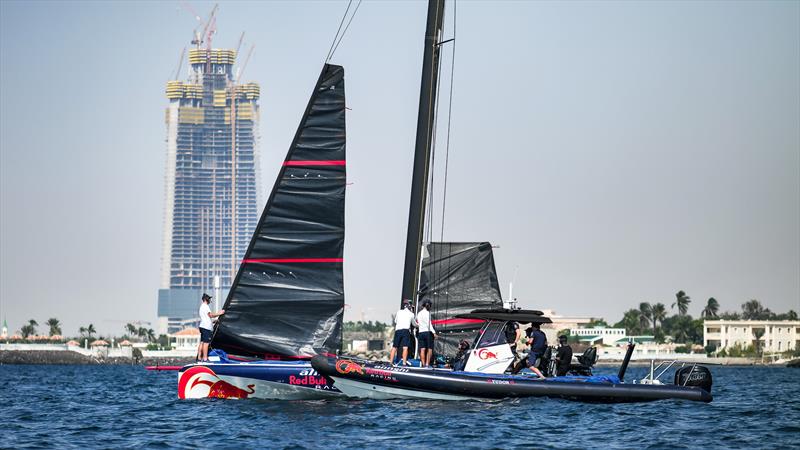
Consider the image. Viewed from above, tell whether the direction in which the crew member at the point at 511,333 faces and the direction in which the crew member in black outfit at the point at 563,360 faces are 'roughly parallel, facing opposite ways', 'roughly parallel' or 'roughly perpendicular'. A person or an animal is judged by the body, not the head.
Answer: roughly parallel

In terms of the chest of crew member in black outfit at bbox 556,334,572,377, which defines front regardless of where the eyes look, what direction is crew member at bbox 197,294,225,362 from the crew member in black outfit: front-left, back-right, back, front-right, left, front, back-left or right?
front

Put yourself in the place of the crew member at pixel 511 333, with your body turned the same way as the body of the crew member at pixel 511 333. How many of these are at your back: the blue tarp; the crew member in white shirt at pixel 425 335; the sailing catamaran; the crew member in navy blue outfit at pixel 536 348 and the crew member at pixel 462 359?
2

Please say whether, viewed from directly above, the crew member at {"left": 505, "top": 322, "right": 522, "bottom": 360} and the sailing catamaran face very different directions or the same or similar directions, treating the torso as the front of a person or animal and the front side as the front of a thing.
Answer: same or similar directions

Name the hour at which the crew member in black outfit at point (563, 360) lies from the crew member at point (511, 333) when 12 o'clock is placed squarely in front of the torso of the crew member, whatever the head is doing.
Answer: The crew member in black outfit is roughly at 5 o'clock from the crew member.

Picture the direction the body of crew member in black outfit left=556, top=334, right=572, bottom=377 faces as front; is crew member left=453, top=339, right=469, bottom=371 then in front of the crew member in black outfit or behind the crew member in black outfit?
in front

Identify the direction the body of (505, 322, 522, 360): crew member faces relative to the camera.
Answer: to the viewer's left

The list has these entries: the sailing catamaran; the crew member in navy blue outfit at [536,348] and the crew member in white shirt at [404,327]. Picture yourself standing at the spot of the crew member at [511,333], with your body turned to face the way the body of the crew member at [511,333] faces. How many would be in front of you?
2

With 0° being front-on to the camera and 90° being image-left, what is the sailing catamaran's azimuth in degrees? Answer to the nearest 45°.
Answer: approximately 90°

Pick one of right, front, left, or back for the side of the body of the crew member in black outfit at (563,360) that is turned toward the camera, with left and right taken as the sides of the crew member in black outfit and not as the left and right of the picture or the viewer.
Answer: left

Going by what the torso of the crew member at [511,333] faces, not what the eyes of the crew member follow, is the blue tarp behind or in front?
behind

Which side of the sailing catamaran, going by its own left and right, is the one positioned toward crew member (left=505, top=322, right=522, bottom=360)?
back
